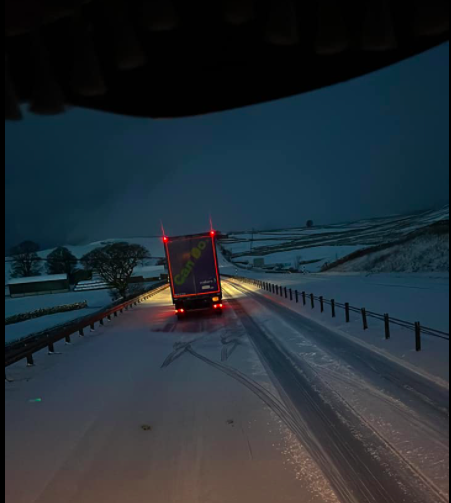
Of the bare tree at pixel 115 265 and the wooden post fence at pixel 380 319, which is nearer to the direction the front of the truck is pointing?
the bare tree

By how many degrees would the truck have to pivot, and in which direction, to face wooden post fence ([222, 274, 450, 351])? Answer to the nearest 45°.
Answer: approximately 135° to its right

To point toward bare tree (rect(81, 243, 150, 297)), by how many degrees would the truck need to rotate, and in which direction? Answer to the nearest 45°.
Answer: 0° — it already faces it

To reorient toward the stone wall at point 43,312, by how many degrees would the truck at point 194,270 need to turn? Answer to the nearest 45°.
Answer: approximately 45° to its left

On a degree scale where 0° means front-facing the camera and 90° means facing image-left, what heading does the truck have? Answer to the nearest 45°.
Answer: approximately 180°
